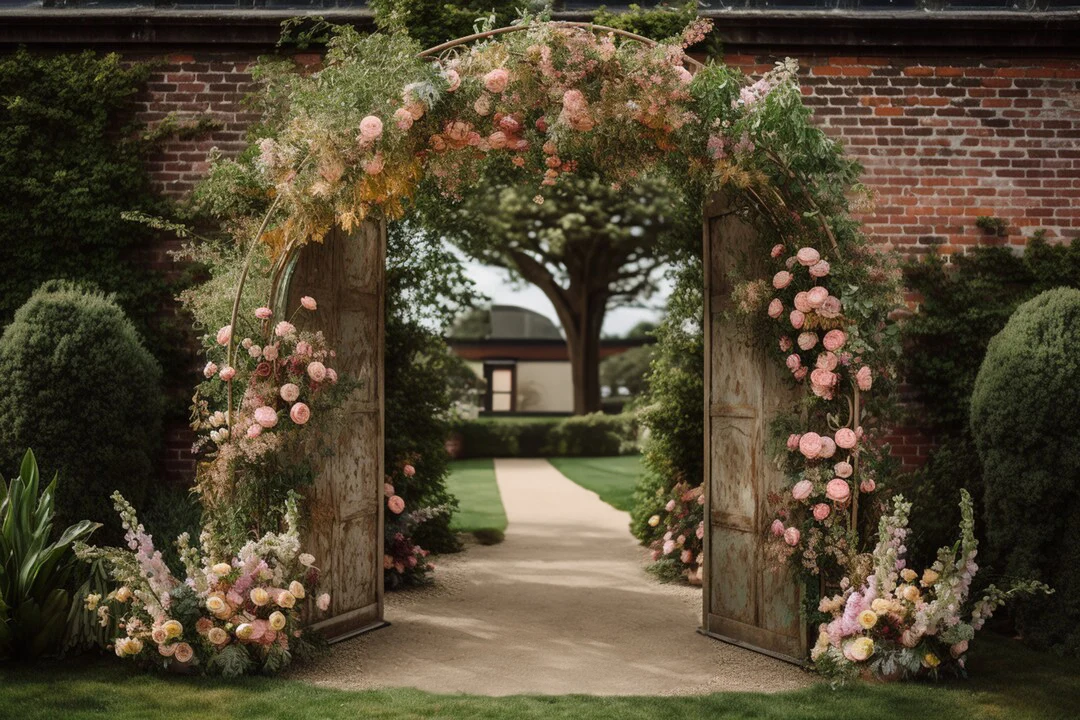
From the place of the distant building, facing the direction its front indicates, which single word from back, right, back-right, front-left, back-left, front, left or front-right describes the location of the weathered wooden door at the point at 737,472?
front

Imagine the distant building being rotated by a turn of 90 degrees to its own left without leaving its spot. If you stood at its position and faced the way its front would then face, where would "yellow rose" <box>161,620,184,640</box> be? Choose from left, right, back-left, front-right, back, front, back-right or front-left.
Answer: right

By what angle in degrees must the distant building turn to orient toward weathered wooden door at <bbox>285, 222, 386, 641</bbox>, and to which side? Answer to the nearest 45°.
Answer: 0° — it already faces it

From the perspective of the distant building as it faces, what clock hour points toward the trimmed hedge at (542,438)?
The trimmed hedge is roughly at 12 o'clock from the distant building.

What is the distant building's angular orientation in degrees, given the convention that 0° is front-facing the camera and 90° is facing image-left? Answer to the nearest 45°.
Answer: approximately 0°

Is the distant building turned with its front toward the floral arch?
yes

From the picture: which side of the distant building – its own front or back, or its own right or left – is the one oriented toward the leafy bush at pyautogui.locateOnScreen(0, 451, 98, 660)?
front

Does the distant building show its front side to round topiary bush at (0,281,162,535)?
yes

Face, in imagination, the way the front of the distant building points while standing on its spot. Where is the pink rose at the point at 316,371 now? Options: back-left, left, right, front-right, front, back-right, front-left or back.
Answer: front

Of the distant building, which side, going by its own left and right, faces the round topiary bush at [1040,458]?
front

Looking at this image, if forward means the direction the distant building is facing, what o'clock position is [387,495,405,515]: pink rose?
The pink rose is roughly at 12 o'clock from the distant building.
